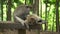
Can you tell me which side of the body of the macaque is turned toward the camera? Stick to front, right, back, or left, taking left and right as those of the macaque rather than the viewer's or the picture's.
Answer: right
